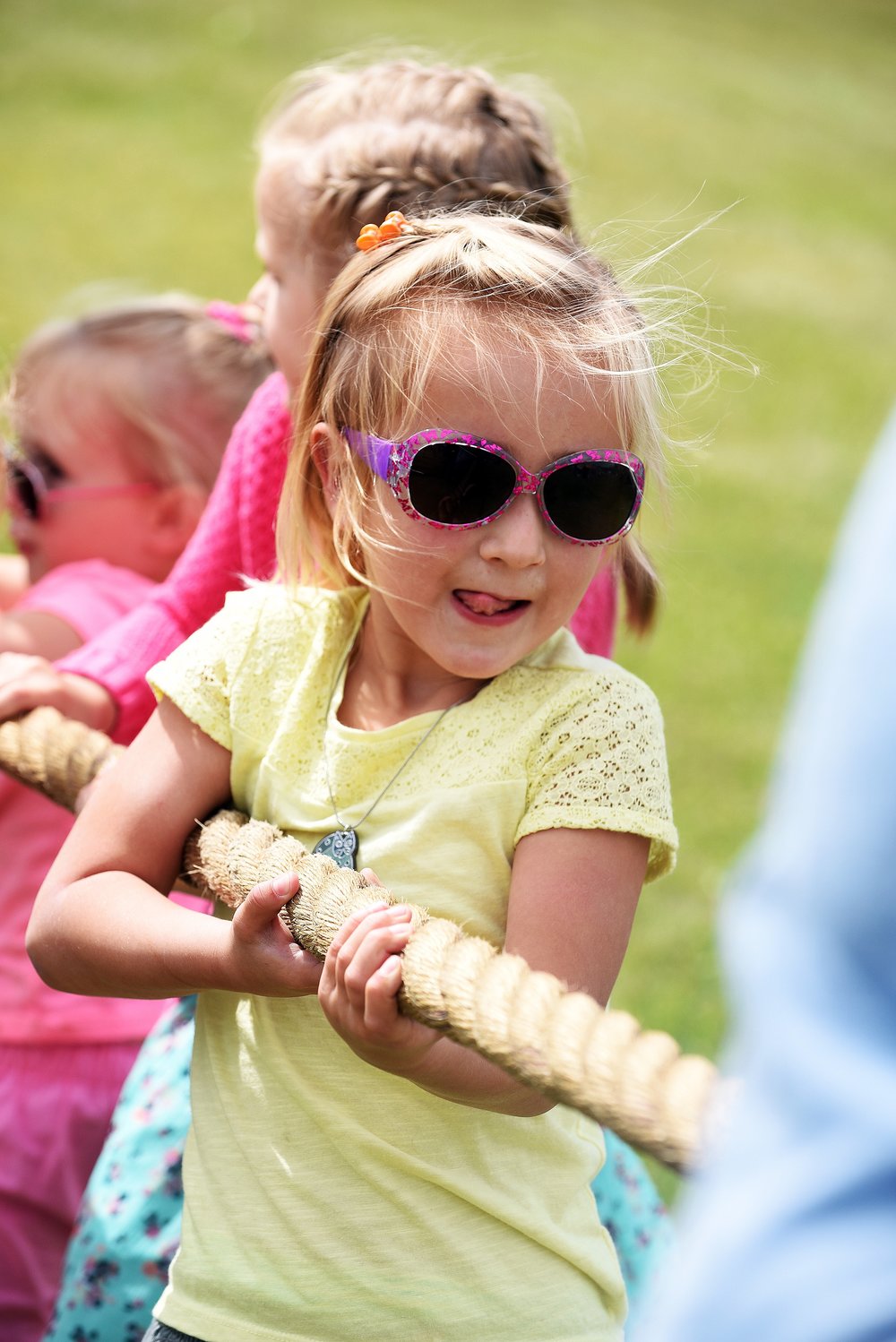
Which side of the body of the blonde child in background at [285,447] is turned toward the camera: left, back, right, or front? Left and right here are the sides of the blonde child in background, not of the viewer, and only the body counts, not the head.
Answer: left

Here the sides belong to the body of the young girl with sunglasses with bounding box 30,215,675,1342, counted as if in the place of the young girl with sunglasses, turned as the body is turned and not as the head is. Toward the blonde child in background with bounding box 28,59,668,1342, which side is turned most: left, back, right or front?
back

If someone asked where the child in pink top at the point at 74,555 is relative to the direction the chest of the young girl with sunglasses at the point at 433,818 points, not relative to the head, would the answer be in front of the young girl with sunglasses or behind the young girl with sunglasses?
behind

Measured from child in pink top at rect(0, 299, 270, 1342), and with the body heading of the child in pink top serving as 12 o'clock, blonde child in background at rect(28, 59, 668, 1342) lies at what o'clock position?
The blonde child in background is roughly at 8 o'clock from the child in pink top.

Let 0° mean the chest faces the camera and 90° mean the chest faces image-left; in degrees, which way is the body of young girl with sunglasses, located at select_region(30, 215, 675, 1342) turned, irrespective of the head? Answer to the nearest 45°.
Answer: approximately 0°

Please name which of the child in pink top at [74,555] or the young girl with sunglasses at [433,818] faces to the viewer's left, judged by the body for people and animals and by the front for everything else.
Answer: the child in pink top

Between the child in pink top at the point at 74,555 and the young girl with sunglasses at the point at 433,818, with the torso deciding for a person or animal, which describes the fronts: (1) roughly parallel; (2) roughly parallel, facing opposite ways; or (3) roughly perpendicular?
roughly perpendicular

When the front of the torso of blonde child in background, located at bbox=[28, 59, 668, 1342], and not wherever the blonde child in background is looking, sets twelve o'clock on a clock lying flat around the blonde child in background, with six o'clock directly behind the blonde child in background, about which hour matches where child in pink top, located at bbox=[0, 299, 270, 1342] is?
The child in pink top is roughly at 2 o'clock from the blonde child in background.
